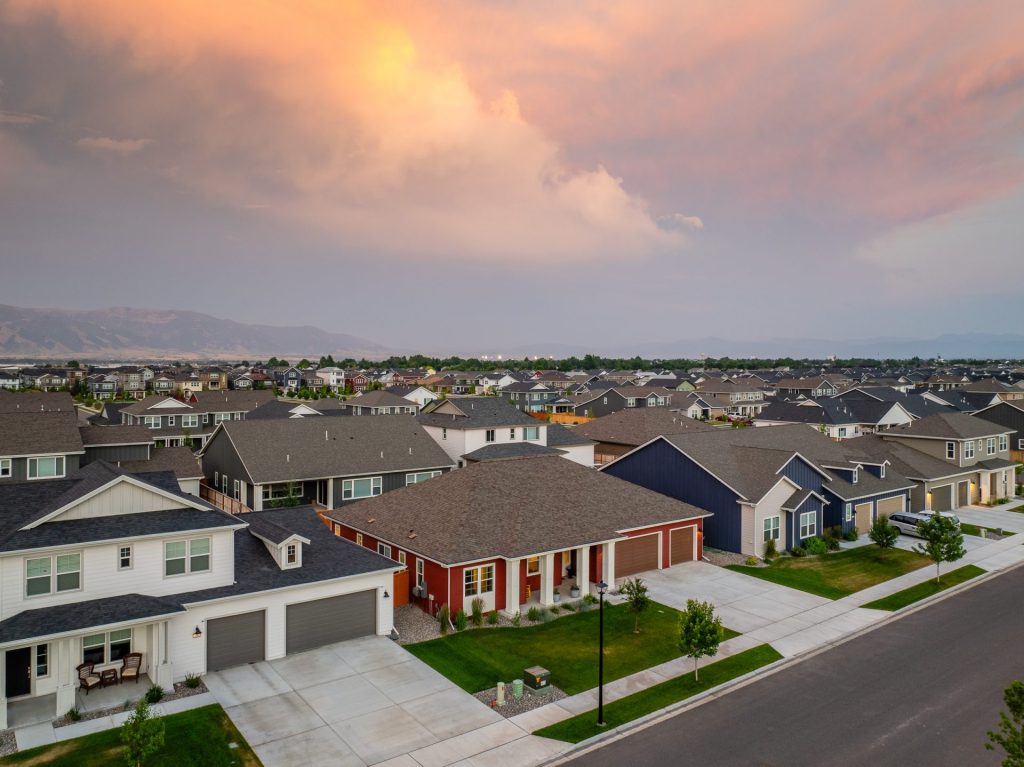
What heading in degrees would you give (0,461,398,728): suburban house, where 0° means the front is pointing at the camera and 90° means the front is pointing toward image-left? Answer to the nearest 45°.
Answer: approximately 315°

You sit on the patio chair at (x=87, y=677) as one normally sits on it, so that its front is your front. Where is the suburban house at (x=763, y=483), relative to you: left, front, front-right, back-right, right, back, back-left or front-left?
front-left

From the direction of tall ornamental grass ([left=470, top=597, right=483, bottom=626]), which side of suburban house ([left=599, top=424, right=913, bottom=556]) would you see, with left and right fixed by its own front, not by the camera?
right

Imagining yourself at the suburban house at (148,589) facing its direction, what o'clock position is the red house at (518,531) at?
The red house is roughly at 10 o'clock from the suburban house.

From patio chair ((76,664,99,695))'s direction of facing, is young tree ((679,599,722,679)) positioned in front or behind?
in front

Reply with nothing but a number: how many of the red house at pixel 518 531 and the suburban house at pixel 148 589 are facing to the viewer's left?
0

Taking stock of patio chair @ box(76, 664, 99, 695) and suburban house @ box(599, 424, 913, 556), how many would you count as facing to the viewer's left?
0

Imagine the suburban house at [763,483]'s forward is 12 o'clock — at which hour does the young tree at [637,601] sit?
The young tree is roughly at 2 o'clock from the suburban house.

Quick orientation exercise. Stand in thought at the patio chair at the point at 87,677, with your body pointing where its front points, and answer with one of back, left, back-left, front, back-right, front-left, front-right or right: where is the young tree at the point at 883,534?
front-left

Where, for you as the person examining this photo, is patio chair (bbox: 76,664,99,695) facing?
facing the viewer and to the right of the viewer

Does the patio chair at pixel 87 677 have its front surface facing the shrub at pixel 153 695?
yes

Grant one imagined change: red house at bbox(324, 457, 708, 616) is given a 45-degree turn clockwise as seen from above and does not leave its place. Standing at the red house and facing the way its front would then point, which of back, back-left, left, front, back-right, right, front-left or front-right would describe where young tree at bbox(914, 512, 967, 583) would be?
left

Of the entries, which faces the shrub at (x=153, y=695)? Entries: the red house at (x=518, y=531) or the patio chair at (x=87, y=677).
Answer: the patio chair
